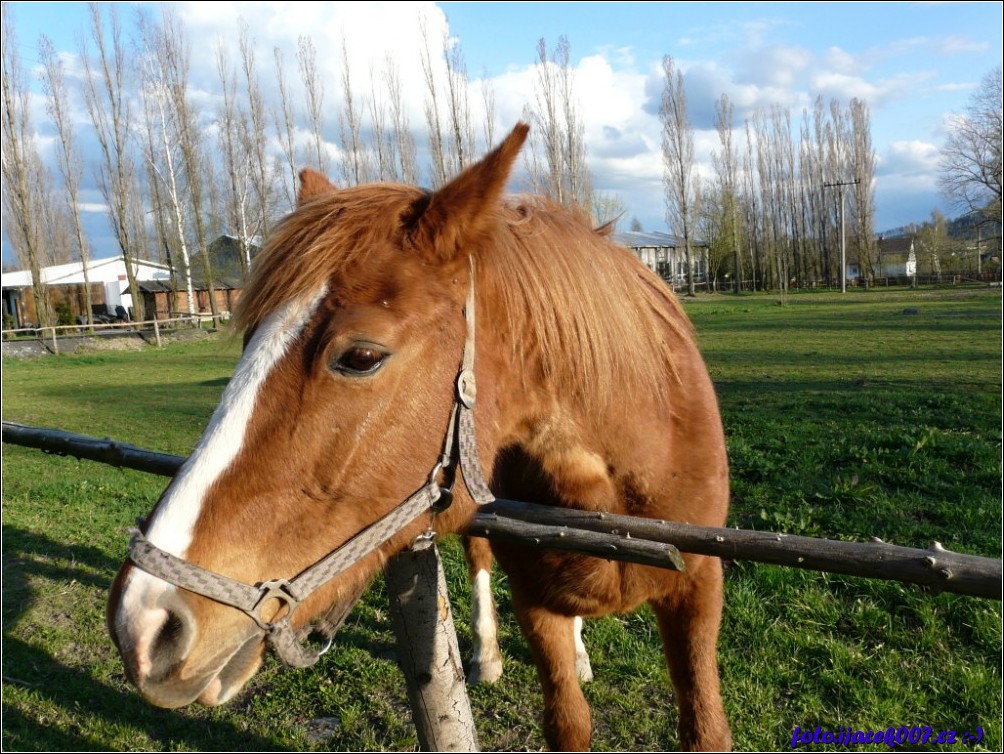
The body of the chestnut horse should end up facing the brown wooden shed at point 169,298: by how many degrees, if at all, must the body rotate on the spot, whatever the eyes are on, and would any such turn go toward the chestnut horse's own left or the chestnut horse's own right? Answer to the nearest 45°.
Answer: approximately 135° to the chestnut horse's own right

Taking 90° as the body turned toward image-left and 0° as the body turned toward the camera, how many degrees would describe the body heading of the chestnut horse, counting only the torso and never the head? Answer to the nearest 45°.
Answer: approximately 45°
